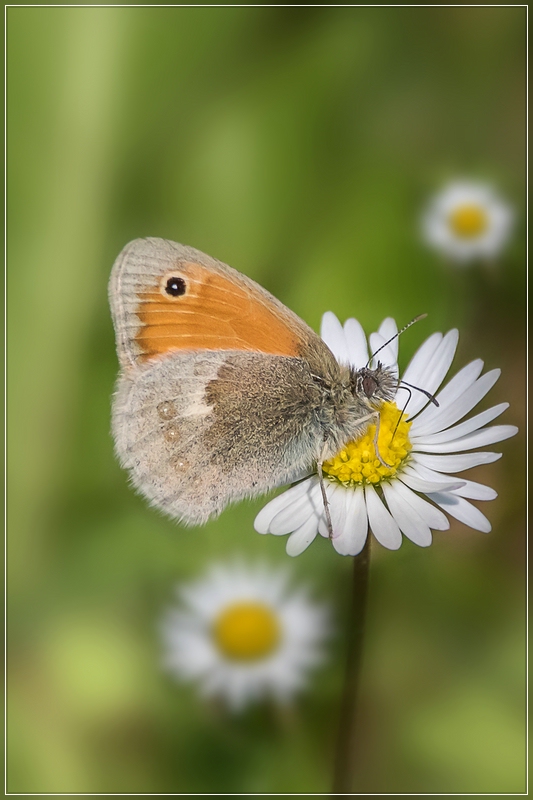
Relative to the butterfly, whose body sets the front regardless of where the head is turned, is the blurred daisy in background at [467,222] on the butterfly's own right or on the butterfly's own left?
on the butterfly's own left

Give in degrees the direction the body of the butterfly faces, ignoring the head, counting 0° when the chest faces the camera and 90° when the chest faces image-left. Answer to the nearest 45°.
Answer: approximately 270°
